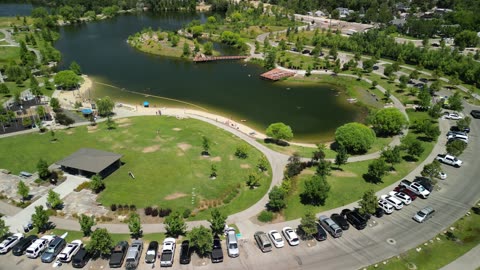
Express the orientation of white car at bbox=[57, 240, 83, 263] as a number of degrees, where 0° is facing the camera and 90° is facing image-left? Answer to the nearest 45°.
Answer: approximately 225°

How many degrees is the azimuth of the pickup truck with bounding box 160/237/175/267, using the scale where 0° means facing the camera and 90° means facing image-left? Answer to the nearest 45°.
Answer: approximately 180°

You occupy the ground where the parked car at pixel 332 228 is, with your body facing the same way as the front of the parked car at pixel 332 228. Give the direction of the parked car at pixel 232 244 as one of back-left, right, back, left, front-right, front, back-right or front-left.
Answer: left

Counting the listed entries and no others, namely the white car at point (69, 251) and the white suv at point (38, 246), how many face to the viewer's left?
0

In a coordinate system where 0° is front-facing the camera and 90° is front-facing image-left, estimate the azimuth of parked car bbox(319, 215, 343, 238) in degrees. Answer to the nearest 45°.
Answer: approximately 135°

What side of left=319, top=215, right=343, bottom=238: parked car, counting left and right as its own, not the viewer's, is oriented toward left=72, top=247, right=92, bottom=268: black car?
left

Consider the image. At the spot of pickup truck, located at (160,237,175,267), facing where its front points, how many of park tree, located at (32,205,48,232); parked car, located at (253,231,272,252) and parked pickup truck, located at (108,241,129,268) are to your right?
1

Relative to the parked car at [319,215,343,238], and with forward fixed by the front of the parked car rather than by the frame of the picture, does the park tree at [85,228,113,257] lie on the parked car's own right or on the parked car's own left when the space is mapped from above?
on the parked car's own left

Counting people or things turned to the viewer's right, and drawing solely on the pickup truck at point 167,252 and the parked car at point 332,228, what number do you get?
0

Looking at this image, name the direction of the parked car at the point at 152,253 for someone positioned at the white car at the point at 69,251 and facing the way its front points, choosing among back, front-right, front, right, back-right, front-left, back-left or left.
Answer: right

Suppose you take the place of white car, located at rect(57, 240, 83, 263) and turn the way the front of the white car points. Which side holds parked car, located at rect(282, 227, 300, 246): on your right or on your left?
on your right

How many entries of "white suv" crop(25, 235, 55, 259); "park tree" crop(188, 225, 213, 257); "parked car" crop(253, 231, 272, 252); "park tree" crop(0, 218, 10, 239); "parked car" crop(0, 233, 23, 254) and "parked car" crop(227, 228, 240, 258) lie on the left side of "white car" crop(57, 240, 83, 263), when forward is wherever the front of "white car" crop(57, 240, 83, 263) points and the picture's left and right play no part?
3

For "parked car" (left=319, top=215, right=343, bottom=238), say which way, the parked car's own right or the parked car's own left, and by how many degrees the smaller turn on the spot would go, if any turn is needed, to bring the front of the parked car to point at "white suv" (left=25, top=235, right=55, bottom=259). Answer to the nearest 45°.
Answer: approximately 90° to the parked car's own left

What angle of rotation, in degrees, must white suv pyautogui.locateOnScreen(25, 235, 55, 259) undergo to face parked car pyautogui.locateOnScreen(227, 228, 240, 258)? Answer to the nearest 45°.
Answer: approximately 90° to its right

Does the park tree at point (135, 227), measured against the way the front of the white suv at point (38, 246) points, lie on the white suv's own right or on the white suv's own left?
on the white suv's own right
